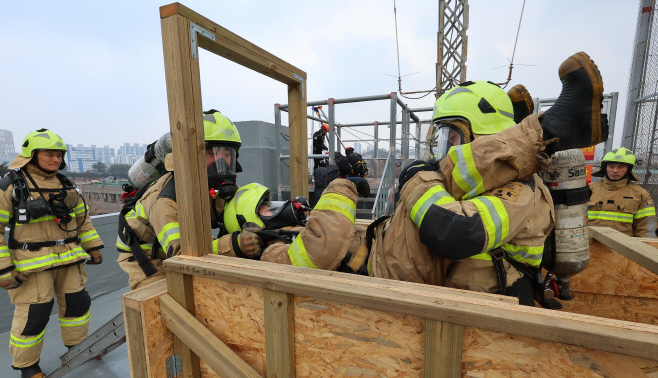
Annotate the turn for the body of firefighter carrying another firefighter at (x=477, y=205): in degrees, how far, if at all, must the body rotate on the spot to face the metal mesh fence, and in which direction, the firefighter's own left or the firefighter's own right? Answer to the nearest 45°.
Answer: approximately 135° to the firefighter's own right

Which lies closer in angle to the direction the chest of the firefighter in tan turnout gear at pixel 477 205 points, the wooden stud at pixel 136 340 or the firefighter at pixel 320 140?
the wooden stud

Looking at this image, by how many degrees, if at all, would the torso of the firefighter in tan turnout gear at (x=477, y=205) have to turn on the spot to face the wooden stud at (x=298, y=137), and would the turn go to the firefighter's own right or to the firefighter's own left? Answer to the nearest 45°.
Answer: approximately 45° to the firefighter's own right

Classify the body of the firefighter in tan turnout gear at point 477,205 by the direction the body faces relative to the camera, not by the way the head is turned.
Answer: to the viewer's left

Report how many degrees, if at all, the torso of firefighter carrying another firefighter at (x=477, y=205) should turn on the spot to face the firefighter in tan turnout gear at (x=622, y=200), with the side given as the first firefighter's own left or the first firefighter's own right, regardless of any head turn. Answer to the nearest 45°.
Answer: approximately 135° to the first firefighter's own right

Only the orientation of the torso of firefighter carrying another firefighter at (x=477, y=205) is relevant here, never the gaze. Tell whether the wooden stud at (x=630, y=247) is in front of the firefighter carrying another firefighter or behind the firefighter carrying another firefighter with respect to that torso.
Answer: behind

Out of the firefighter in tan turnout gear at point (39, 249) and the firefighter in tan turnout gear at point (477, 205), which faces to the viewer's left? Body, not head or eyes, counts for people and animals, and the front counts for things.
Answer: the firefighter in tan turnout gear at point (477, 205)

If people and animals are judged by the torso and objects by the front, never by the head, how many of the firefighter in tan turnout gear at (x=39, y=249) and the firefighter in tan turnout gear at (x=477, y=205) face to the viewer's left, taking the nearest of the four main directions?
1
